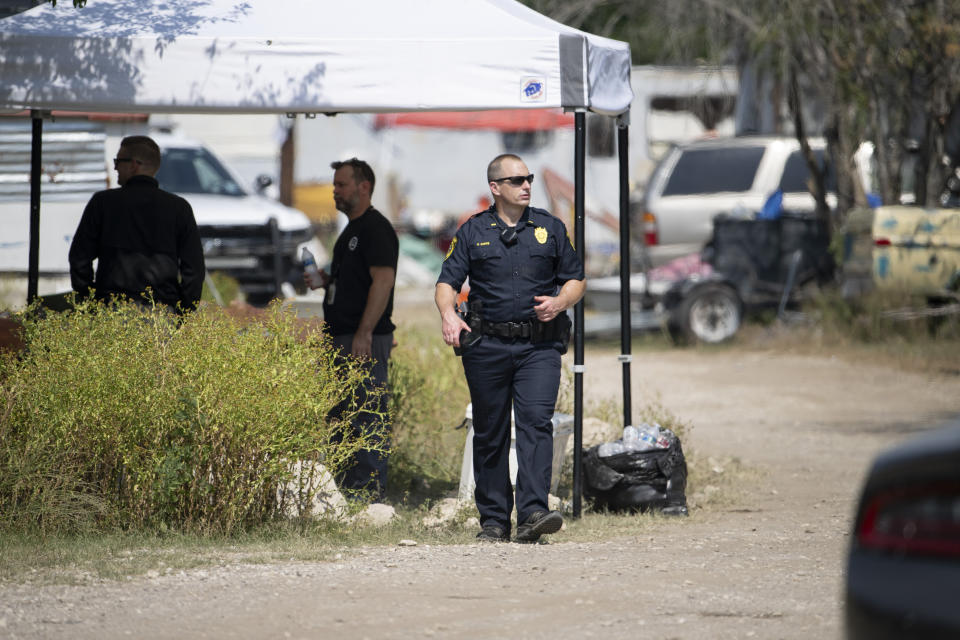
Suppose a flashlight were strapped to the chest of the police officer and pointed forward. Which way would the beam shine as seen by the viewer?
toward the camera

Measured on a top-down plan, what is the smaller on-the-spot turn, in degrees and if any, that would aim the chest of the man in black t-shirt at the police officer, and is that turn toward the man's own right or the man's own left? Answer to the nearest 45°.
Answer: approximately 135° to the man's own left

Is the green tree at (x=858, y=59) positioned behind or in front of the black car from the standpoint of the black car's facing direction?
in front

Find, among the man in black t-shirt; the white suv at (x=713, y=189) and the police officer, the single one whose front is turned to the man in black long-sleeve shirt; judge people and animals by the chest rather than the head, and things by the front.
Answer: the man in black t-shirt

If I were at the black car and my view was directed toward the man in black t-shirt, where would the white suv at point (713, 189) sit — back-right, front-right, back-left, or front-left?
front-right

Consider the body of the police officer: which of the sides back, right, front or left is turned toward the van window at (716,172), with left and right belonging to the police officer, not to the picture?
back

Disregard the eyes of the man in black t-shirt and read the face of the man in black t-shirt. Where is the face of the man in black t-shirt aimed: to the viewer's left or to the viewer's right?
to the viewer's left

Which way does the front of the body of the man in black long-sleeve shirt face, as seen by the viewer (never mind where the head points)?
away from the camera

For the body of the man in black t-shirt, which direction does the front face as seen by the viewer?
to the viewer's left

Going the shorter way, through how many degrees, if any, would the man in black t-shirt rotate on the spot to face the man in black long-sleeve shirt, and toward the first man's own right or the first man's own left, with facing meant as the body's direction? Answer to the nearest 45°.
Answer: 0° — they already face them

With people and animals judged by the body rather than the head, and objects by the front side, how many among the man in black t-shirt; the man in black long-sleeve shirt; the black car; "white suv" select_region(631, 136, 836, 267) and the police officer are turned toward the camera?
1

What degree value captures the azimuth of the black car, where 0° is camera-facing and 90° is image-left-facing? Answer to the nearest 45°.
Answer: approximately 180°

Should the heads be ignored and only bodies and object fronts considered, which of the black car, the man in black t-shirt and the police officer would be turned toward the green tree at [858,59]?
the black car
